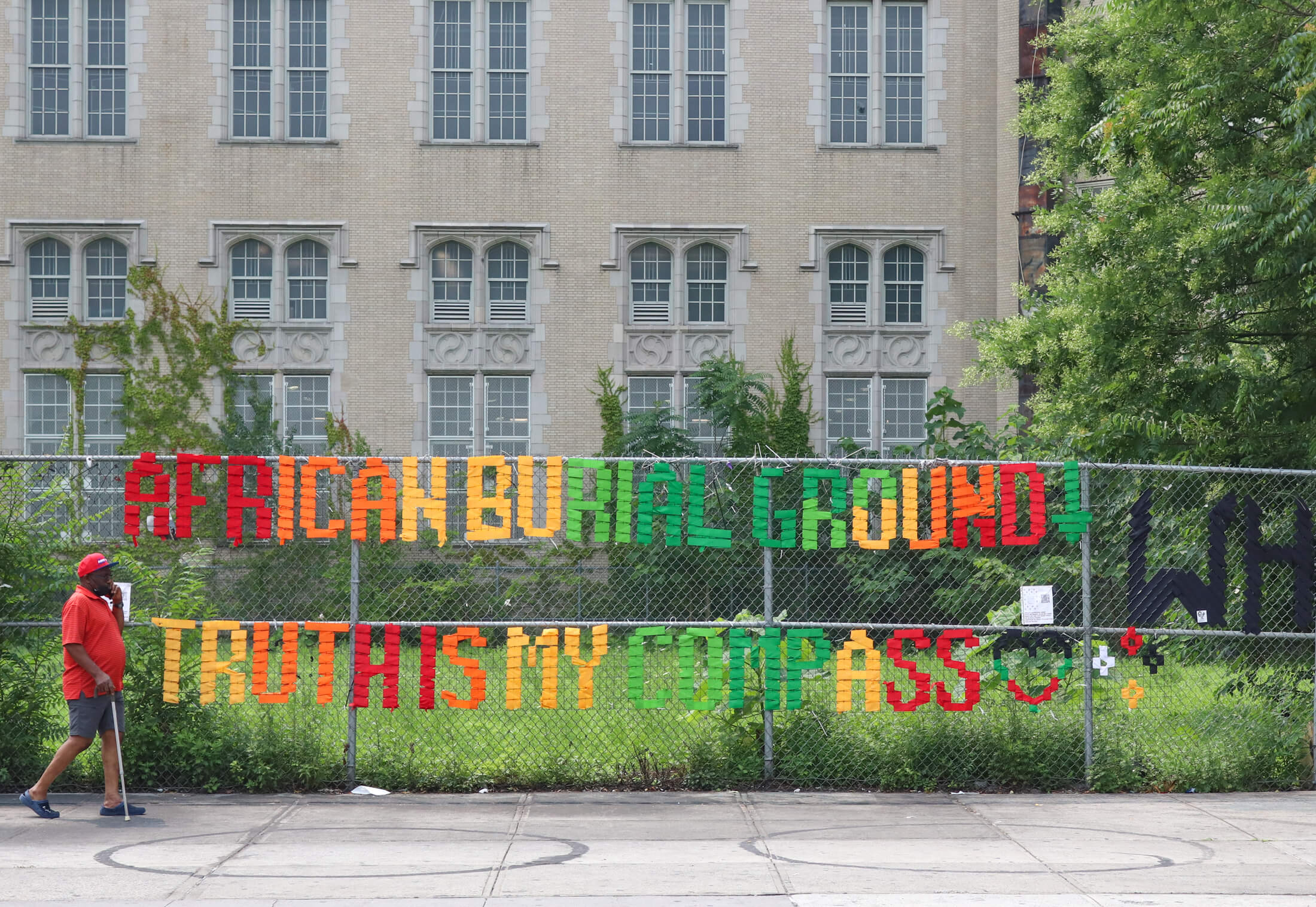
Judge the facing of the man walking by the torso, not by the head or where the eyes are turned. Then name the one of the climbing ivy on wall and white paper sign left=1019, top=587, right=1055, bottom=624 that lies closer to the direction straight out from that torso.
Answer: the white paper sign

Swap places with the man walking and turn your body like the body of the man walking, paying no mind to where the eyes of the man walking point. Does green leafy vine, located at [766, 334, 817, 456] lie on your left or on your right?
on your left

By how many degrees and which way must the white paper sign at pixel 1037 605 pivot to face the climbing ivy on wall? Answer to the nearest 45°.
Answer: approximately 135° to its right

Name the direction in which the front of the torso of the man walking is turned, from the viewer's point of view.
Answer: to the viewer's right

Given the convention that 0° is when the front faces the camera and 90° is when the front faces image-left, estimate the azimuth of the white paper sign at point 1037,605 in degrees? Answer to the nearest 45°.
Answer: approximately 0°

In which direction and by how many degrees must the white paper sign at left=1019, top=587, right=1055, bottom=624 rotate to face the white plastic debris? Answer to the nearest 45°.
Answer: approximately 90° to its right

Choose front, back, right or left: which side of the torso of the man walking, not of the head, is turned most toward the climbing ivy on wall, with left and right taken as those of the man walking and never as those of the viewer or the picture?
left

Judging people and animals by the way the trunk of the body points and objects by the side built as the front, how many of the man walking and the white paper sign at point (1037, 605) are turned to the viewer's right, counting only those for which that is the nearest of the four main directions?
1

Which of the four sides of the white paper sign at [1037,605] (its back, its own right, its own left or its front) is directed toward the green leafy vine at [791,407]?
back

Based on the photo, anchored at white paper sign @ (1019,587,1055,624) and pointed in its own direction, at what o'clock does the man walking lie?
The man walking is roughly at 2 o'clock from the white paper sign.
